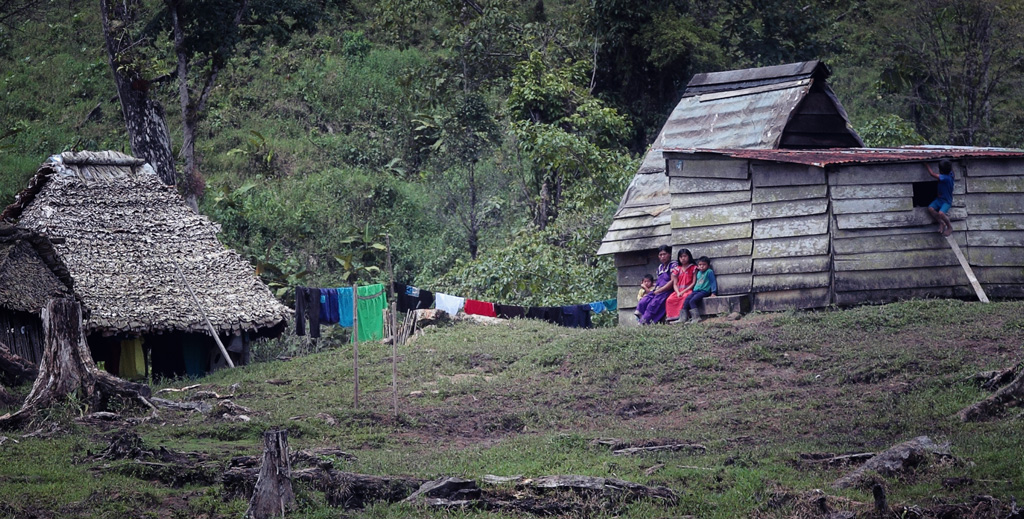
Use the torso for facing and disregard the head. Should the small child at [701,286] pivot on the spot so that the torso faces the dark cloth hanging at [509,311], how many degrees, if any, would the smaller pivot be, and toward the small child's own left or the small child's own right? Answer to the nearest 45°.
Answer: approximately 90° to the small child's own right

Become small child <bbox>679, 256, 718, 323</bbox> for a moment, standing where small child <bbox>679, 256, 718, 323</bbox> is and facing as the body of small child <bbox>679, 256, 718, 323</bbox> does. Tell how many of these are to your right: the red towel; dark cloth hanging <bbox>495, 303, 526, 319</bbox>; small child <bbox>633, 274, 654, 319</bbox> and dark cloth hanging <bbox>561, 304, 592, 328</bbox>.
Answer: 4

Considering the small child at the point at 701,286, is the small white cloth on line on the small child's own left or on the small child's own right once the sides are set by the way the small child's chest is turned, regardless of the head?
on the small child's own right

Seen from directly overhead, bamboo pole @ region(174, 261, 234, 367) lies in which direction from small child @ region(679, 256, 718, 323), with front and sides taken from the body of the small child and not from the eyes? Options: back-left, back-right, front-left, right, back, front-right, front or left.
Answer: front-right

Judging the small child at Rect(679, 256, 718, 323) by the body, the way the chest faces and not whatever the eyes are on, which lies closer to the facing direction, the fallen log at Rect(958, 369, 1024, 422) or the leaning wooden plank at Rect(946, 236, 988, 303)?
the fallen log

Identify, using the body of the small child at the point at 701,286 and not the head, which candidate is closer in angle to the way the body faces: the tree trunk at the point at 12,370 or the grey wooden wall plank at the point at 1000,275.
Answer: the tree trunk

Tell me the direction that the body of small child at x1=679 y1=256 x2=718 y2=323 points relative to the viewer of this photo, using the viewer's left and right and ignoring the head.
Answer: facing the viewer and to the left of the viewer

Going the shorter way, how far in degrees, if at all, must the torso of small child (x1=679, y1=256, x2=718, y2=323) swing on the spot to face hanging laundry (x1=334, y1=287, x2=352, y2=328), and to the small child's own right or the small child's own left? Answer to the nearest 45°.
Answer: approximately 45° to the small child's own right

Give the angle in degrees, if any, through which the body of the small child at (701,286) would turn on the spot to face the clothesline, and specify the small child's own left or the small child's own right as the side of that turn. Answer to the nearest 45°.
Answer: approximately 90° to the small child's own right

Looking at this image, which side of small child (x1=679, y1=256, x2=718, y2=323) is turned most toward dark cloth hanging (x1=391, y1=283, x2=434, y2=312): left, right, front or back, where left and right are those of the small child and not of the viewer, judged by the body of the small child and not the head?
right

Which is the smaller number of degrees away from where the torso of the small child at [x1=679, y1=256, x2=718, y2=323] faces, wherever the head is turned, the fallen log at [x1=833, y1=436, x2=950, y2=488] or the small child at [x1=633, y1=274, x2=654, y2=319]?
the fallen log

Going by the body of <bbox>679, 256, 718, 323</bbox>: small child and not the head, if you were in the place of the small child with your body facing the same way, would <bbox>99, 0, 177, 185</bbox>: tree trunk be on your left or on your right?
on your right

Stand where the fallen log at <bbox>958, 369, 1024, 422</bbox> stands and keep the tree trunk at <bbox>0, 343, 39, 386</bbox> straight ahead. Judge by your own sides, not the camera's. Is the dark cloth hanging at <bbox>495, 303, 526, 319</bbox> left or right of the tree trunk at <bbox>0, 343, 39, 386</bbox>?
right
